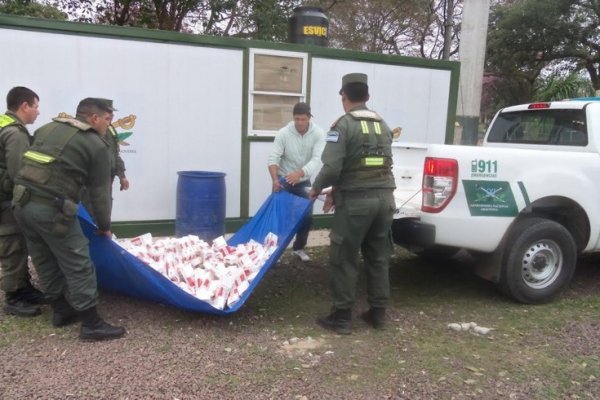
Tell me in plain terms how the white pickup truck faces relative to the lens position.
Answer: facing away from the viewer and to the right of the viewer

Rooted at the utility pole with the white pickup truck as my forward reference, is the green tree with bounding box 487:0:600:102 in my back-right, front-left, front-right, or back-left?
back-left

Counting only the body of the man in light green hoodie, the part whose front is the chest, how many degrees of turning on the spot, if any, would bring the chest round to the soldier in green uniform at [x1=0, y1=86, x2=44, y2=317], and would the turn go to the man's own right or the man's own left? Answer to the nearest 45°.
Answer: approximately 45° to the man's own right

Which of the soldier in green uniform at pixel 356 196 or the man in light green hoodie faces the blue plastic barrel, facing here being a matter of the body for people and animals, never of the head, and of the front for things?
the soldier in green uniform

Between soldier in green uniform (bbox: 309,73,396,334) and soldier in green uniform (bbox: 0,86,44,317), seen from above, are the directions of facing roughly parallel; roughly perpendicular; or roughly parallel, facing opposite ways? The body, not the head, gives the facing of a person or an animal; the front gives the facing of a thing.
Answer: roughly perpendicular

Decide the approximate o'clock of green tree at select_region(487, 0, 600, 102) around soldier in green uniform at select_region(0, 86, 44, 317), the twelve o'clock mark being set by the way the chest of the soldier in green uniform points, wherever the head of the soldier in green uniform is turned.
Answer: The green tree is roughly at 11 o'clock from the soldier in green uniform.

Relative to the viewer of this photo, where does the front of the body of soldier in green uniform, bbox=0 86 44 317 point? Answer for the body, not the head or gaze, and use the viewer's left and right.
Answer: facing to the right of the viewer

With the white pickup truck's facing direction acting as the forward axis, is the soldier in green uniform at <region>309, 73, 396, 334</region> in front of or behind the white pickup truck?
behind

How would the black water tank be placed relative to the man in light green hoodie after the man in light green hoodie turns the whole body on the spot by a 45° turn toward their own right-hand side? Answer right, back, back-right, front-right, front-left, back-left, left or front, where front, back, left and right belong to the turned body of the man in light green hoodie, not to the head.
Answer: back-right

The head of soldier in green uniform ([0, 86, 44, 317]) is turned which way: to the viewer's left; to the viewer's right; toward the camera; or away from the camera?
to the viewer's right

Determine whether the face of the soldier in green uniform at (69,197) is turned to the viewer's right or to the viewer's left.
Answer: to the viewer's right
